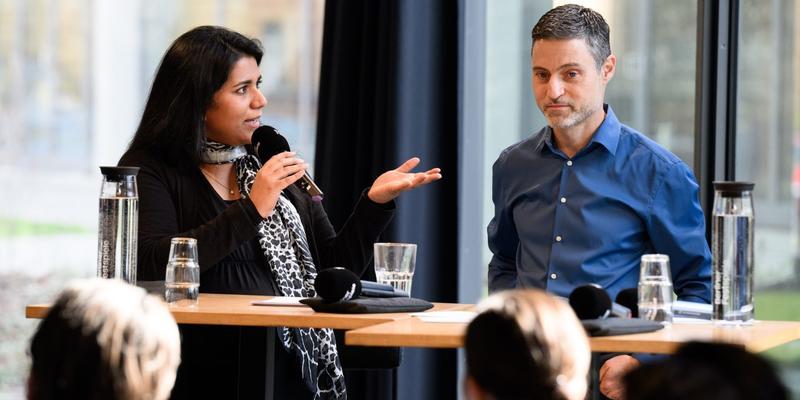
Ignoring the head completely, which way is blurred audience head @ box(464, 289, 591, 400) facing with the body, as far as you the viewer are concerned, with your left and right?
facing away from the viewer

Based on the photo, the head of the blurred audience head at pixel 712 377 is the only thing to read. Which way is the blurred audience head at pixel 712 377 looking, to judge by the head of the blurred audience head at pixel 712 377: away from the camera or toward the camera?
away from the camera

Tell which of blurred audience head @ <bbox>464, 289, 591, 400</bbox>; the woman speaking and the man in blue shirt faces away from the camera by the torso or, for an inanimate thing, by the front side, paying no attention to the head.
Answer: the blurred audience head

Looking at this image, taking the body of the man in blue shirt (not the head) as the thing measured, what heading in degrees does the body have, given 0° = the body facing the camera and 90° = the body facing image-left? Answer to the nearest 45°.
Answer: approximately 45°

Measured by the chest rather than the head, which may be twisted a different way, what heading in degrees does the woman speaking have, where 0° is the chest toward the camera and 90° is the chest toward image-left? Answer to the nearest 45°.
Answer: approximately 315°

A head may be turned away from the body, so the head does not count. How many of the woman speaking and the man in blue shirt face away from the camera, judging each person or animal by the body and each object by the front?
0

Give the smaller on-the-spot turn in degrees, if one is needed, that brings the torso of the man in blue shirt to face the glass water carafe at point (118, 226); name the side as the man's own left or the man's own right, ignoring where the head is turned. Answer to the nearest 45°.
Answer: approximately 45° to the man's own right

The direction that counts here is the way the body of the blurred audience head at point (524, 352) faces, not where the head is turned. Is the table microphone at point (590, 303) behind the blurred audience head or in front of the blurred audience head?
in front

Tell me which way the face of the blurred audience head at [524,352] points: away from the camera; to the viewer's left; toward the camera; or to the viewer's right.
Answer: away from the camera

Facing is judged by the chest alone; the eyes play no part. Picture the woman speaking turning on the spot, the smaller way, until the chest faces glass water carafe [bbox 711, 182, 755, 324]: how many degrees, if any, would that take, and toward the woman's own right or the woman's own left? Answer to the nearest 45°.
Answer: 0° — they already face it

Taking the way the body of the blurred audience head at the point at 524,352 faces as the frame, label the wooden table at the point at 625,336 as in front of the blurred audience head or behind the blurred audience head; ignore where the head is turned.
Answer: in front

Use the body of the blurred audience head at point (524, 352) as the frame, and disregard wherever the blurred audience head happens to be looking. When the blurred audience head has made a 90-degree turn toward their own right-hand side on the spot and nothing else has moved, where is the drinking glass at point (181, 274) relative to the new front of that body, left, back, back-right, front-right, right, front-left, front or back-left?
back-left

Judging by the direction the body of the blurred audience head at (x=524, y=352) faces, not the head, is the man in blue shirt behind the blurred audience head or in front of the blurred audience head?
in front
